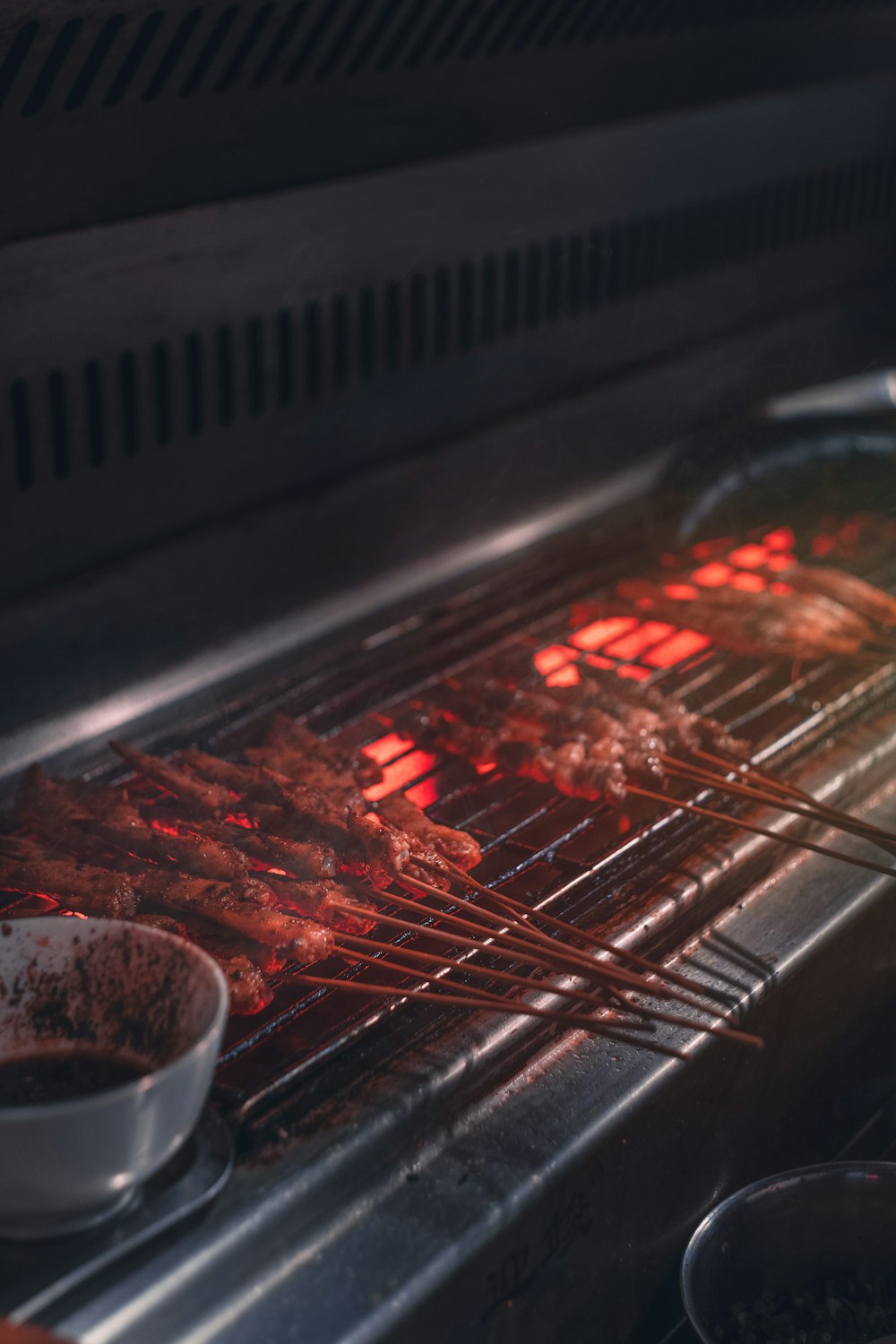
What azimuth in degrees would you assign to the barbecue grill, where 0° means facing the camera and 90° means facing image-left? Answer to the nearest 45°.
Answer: approximately 315°

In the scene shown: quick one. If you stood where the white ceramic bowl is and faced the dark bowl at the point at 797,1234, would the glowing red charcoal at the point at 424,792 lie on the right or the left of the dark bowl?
left
